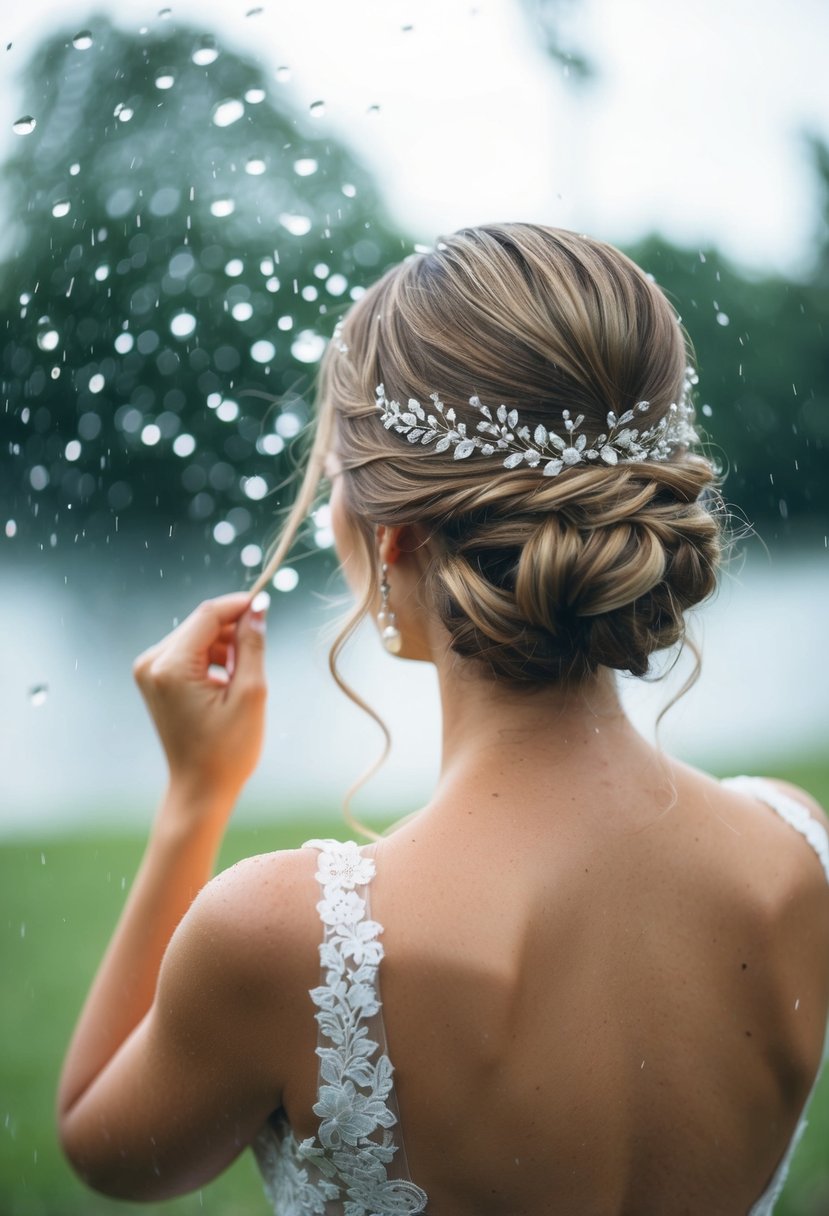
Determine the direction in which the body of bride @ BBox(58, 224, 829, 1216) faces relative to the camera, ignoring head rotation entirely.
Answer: away from the camera

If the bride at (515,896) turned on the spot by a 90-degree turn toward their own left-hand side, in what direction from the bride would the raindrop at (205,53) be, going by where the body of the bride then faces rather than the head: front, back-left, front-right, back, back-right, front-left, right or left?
right

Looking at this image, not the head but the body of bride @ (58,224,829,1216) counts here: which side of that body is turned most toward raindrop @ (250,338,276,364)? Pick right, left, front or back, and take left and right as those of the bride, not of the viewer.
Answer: front

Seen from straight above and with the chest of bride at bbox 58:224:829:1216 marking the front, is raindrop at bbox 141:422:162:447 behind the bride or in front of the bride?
in front

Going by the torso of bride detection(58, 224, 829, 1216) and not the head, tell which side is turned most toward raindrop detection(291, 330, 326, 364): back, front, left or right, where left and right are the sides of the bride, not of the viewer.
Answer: front

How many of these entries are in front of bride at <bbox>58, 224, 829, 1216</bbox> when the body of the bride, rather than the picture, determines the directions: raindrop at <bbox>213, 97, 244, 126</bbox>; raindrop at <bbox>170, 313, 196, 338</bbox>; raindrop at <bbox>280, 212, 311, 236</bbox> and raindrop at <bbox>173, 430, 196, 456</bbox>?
4

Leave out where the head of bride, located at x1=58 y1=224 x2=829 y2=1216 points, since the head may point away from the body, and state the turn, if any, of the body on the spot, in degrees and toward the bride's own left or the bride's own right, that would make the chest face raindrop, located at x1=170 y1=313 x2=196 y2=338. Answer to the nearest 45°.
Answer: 0° — they already face it
